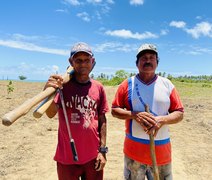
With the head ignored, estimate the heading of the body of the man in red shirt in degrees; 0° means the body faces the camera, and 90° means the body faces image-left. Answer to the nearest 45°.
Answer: approximately 0°
